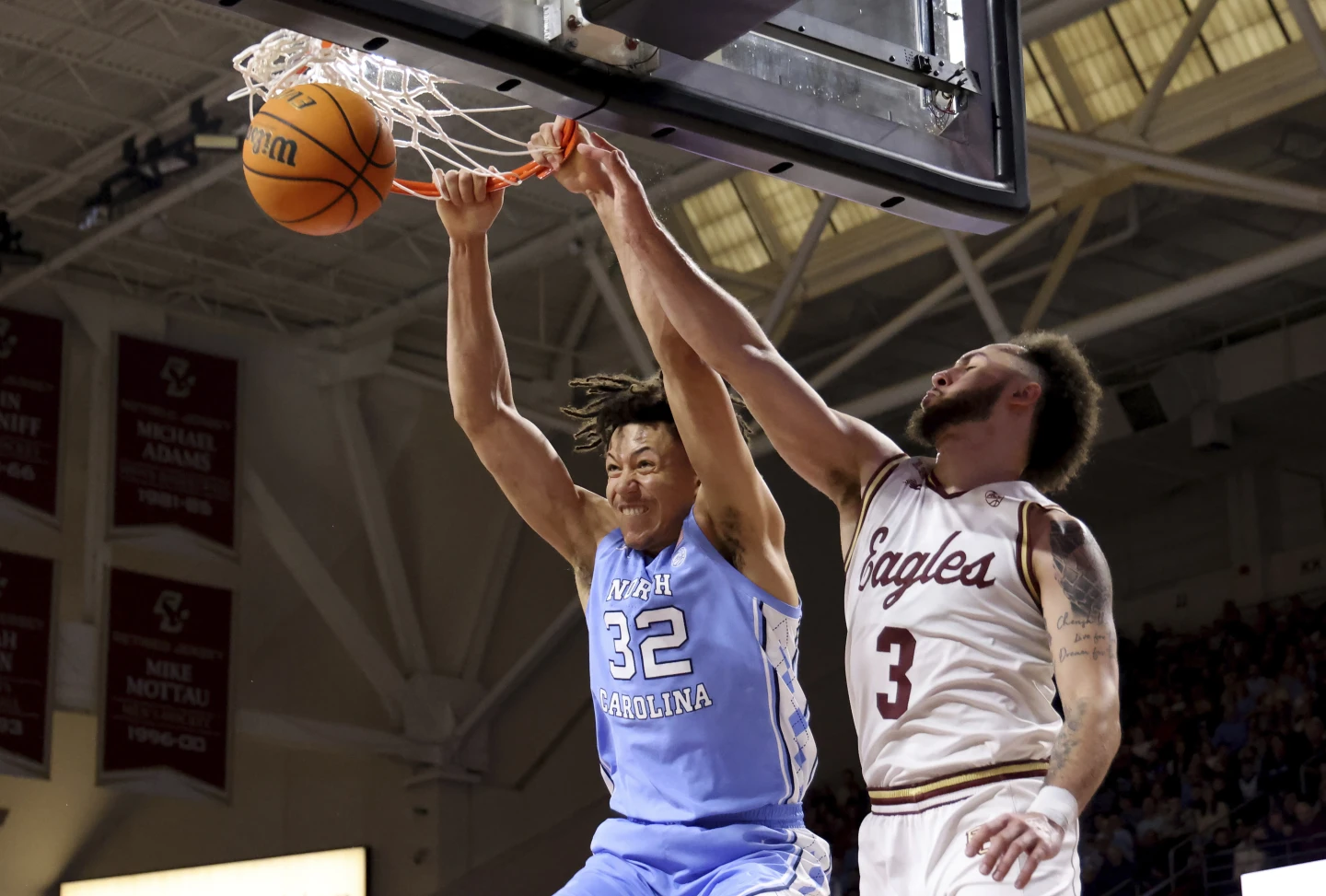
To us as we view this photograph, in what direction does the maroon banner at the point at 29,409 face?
facing the viewer

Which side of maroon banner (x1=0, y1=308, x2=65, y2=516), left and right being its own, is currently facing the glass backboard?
front

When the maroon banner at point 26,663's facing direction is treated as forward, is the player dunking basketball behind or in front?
in front

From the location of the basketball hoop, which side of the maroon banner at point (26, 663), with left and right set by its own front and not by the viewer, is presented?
front

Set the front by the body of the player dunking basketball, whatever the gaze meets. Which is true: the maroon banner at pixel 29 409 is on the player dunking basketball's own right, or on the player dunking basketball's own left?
on the player dunking basketball's own right

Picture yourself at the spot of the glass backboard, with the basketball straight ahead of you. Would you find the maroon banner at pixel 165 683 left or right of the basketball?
right

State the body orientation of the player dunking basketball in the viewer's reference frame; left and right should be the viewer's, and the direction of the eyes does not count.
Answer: facing the viewer and to the left of the viewer

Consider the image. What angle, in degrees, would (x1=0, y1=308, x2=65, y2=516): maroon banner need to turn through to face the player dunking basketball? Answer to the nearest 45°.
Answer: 0° — it already faces them

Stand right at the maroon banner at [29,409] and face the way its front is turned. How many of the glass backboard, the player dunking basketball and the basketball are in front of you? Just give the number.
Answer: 3

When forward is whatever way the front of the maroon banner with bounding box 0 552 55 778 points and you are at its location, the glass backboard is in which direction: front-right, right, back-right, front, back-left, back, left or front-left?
front
